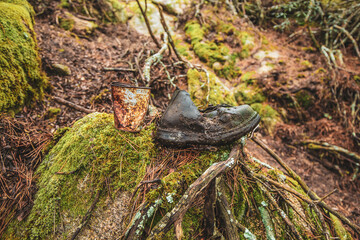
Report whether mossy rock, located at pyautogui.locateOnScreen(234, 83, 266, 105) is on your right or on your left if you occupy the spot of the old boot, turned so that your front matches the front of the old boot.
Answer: on your left

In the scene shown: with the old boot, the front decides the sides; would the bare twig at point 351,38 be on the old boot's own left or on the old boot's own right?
on the old boot's own left

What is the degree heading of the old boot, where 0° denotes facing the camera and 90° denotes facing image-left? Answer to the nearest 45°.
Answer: approximately 270°

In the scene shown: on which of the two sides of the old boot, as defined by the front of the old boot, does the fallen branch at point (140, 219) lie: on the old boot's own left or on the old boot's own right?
on the old boot's own right

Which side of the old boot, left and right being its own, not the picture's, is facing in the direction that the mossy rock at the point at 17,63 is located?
back
